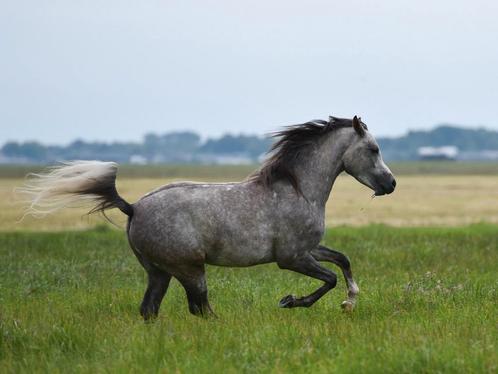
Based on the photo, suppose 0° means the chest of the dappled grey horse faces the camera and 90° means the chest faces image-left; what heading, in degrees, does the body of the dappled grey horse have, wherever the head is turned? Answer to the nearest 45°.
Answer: approximately 270°
